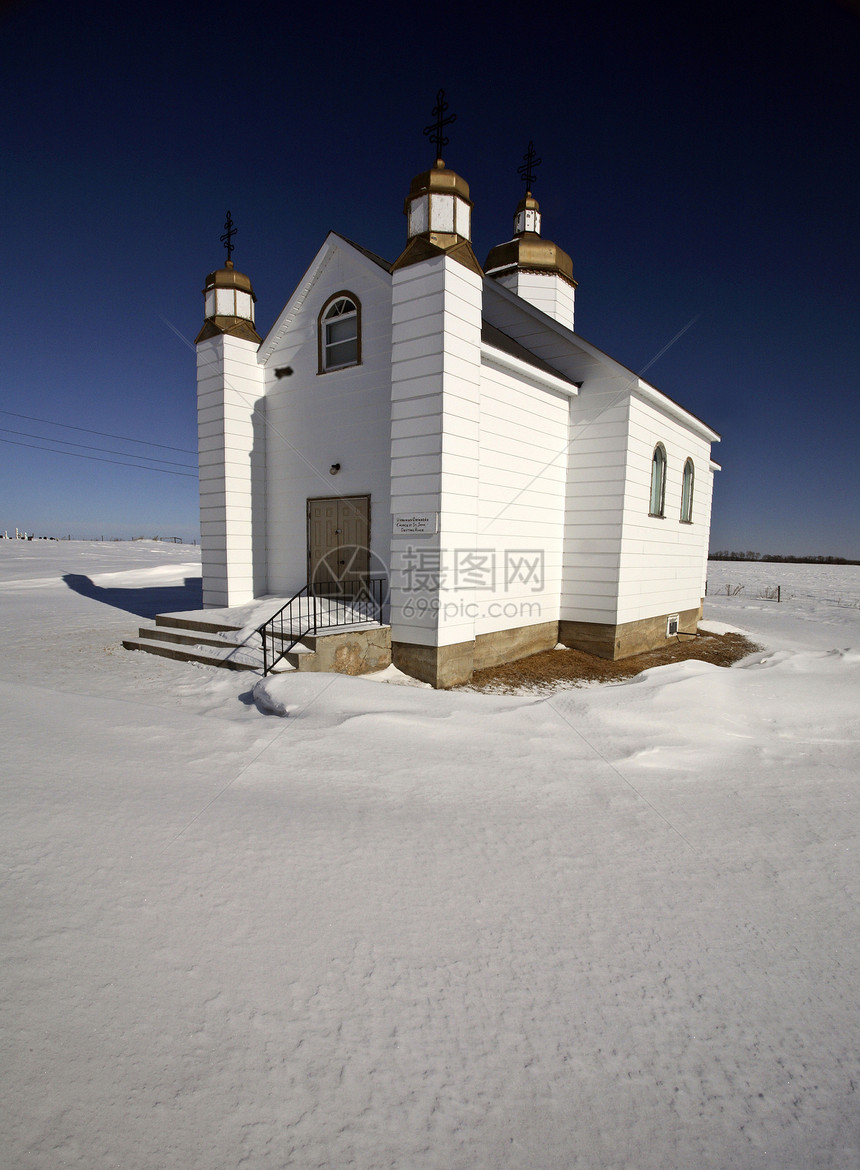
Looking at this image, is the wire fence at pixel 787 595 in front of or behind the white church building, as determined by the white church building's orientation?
behind

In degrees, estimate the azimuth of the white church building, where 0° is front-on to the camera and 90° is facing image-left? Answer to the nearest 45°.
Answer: approximately 45°
